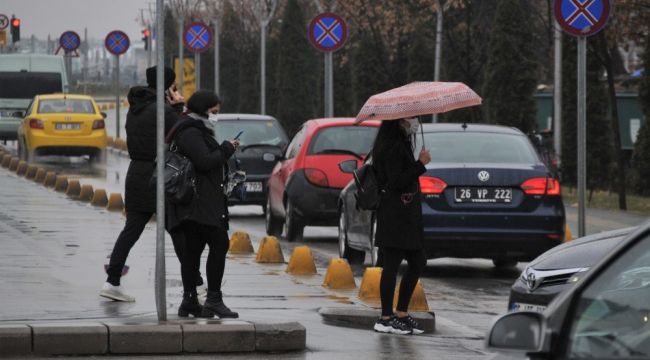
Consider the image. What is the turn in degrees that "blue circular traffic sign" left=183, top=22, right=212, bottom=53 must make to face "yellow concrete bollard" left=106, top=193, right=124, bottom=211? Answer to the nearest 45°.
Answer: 0° — it already faces it

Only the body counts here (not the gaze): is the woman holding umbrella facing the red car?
no

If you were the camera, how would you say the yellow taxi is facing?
facing away from the viewer

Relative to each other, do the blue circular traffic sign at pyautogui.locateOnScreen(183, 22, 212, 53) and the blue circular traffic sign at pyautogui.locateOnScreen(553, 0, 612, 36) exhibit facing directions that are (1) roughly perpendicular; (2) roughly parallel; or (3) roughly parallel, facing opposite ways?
roughly parallel

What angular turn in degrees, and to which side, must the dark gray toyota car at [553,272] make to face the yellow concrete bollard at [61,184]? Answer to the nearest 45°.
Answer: approximately 90° to its right

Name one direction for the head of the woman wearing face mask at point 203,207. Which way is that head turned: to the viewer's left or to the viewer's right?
to the viewer's right

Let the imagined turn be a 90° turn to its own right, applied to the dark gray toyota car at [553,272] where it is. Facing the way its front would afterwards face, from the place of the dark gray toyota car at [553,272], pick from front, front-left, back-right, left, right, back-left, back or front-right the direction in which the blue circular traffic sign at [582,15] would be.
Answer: front-right

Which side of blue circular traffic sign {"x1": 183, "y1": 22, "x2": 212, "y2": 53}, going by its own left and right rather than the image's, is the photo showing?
front

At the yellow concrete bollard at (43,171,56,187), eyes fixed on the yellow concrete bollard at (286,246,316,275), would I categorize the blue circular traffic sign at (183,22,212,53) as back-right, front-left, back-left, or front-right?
back-left

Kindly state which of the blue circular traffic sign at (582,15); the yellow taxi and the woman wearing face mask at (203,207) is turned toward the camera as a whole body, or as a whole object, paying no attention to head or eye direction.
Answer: the blue circular traffic sign

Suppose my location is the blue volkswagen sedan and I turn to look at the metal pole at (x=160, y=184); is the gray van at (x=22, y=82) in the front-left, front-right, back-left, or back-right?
back-right

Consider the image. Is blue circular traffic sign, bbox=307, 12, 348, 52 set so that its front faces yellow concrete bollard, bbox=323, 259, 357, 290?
yes
